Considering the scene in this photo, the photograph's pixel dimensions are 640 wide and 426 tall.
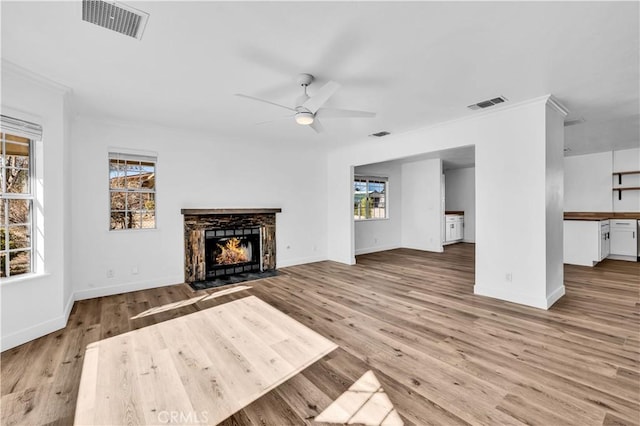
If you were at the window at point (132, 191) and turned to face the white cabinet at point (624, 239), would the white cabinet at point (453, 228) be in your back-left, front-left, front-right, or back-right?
front-left

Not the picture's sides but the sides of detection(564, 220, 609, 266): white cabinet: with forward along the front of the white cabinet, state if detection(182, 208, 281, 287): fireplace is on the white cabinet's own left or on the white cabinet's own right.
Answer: on the white cabinet's own right

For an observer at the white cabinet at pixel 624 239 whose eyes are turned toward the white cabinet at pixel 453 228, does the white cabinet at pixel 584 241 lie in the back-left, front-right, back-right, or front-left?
front-left

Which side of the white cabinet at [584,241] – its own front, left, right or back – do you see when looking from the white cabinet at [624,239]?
left

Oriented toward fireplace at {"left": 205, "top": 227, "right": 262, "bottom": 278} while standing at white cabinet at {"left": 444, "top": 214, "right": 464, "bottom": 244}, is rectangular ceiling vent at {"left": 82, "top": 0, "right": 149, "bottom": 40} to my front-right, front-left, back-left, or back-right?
front-left

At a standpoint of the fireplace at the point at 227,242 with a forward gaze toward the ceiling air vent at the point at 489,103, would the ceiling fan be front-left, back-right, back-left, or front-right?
front-right

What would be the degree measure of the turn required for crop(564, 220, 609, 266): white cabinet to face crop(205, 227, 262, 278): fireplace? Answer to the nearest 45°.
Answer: approximately 135° to its right

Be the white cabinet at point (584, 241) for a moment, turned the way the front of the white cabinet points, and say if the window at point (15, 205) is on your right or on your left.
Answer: on your right

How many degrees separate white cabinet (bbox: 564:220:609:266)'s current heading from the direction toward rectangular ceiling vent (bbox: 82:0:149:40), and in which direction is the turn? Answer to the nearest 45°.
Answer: approximately 90° to its right

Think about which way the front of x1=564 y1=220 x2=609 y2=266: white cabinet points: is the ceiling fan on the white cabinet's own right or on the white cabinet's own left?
on the white cabinet's own right

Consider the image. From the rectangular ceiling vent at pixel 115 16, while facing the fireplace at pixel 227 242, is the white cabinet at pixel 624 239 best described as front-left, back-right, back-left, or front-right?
front-right

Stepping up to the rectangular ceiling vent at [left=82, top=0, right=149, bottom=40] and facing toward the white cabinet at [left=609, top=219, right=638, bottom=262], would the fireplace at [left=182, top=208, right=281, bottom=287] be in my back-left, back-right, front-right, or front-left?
front-left
